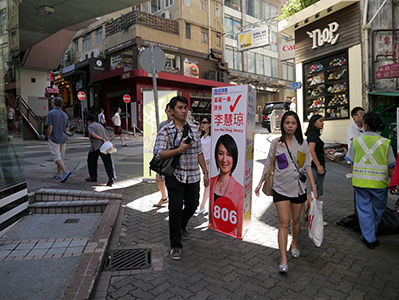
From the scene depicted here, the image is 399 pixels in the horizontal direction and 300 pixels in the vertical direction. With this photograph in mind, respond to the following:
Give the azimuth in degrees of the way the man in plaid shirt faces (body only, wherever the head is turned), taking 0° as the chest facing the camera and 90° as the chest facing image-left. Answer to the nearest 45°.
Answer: approximately 0°

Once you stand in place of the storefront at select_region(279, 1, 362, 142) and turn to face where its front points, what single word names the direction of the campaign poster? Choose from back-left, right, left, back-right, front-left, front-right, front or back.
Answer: front-left

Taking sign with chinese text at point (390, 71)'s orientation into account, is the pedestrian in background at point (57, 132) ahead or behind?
ahead

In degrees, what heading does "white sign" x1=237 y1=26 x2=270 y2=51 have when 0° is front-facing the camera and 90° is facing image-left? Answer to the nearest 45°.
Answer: approximately 45°

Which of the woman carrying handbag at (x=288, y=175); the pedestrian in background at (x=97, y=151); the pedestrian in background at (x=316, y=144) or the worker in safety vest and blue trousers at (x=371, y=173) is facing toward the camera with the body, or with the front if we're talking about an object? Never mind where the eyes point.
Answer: the woman carrying handbag

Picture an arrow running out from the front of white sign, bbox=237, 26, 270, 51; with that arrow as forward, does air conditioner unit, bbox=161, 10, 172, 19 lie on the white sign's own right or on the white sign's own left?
on the white sign's own right

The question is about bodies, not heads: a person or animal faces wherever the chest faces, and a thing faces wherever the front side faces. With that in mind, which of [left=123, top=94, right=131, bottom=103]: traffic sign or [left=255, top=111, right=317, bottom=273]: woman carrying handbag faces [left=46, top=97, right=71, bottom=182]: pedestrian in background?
the traffic sign

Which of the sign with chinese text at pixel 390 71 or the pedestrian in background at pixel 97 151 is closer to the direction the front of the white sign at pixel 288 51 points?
the pedestrian in background

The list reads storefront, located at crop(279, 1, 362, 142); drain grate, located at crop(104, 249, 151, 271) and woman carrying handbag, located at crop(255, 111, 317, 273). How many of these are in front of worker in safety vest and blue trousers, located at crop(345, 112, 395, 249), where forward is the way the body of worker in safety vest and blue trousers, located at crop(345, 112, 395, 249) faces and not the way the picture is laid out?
1

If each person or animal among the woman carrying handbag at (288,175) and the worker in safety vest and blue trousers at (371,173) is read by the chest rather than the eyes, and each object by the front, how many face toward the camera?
1
